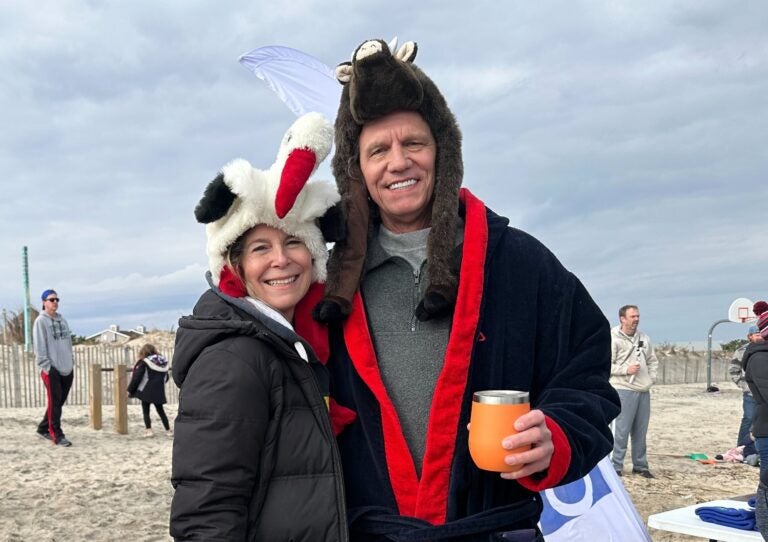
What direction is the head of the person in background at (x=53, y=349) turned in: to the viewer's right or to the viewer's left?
to the viewer's right

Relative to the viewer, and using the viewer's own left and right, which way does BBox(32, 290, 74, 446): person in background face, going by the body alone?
facing the viewer and to the right of the viewer

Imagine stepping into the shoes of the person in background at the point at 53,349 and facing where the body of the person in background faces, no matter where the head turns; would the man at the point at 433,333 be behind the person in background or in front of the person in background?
in front

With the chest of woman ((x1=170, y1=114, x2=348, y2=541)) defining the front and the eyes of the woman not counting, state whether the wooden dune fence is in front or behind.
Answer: behind

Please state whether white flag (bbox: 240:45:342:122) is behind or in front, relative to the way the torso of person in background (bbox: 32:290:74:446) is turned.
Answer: in front

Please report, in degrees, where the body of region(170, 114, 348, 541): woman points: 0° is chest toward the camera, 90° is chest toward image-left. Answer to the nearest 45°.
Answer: approximately 315°

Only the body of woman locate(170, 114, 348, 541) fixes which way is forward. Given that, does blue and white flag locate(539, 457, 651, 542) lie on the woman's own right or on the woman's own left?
on the woman's own left

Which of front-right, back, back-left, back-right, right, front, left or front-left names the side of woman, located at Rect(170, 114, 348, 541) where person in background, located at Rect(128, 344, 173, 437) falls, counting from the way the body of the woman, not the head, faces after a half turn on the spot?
front-right
